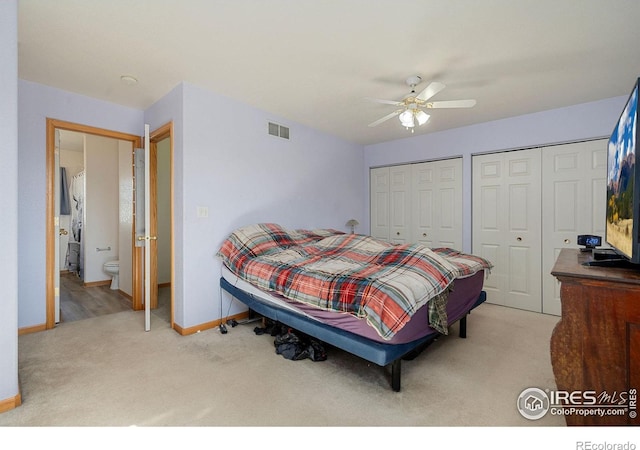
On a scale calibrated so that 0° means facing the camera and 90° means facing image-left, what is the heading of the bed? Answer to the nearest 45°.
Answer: approximately 315°

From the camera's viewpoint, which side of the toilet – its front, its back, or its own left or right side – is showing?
left

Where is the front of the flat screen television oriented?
to the viewer's left

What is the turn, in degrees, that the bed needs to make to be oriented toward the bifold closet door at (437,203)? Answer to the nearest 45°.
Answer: approximately 90° to its left

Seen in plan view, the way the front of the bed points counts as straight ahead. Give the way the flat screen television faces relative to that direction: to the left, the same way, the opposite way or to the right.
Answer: the opposite way

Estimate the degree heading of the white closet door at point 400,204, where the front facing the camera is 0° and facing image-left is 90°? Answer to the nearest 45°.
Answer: approximately 0°

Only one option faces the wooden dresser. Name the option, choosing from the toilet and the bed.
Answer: the bed

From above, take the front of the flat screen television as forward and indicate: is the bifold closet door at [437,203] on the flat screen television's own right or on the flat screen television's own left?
on the flat screen television's own right

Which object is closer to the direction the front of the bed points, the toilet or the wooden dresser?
the wooden dresser
